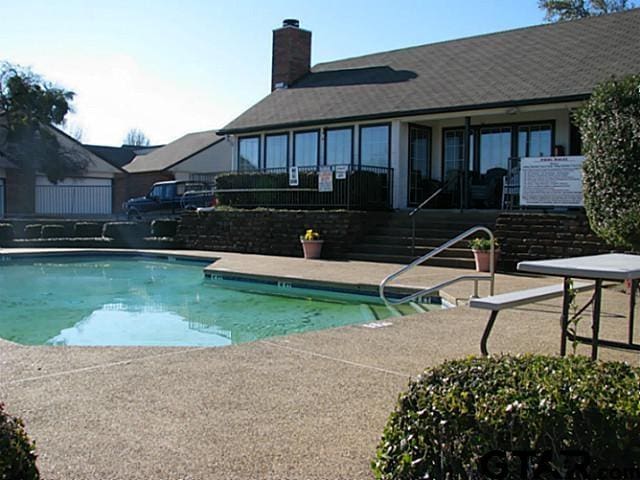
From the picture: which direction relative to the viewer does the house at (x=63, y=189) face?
toward the camera

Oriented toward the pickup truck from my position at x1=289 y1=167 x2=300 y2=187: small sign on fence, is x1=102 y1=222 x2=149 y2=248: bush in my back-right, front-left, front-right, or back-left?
front-left

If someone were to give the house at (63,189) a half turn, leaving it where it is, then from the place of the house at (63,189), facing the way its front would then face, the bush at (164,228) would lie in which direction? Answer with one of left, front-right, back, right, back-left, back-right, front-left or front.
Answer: back

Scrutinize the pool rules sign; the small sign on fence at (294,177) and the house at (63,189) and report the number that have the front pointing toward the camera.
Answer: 3

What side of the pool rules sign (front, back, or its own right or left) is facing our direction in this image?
front

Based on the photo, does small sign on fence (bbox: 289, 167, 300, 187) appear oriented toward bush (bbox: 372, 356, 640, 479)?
yes

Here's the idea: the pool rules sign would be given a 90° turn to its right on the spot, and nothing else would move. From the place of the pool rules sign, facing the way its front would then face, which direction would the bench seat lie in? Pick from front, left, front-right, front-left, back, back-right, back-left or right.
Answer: left

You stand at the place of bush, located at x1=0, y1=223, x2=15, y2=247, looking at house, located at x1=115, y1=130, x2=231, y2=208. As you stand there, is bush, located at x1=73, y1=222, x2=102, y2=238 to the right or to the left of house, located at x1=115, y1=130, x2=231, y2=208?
right

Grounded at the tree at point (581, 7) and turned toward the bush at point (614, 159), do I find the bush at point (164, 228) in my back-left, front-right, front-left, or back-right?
front-right

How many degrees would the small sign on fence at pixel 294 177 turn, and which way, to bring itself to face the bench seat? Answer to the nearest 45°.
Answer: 0° — it already faces it

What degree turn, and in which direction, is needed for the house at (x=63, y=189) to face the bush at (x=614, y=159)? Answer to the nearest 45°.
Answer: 0° — it already faces it

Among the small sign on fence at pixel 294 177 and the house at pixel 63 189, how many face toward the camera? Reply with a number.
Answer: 2
